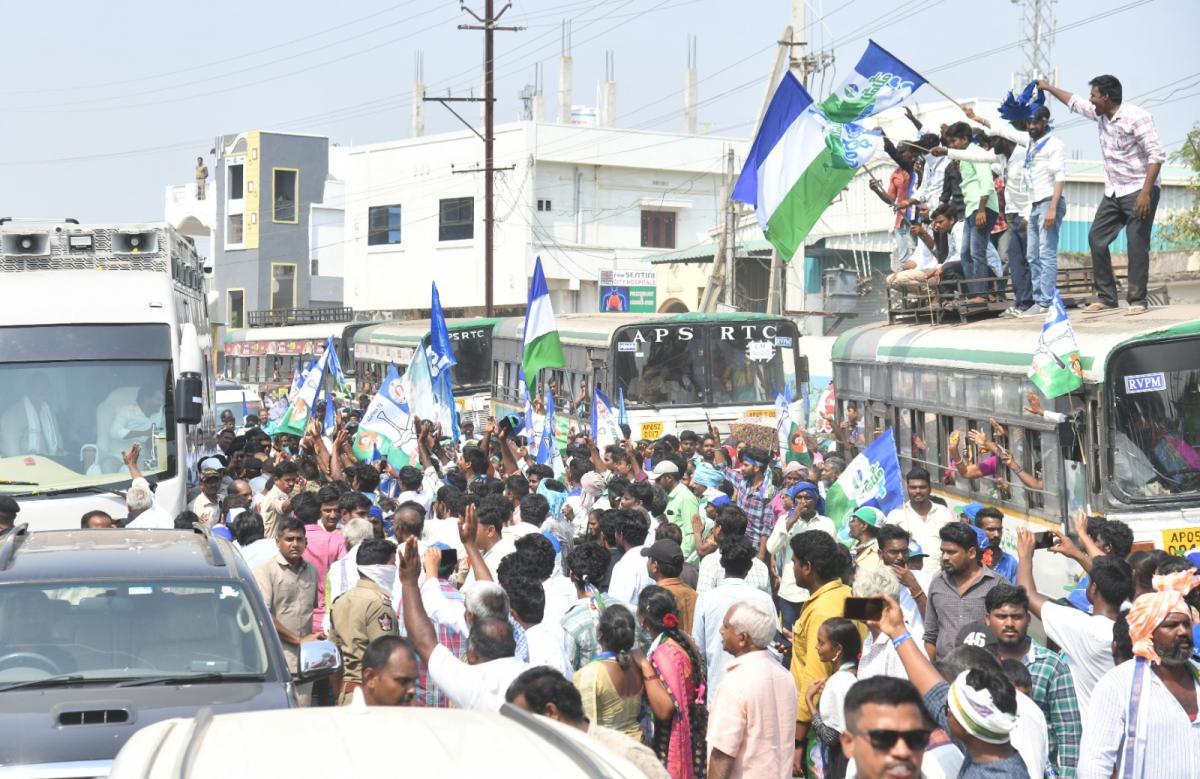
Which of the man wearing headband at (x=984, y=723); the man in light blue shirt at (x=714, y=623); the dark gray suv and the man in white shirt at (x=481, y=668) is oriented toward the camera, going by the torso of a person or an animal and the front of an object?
the dark gray suv

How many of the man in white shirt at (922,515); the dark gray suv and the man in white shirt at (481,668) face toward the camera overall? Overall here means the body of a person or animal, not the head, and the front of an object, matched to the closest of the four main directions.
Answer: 2

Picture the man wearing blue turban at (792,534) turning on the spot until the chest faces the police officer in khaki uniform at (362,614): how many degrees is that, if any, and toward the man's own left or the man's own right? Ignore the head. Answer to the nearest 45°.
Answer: approximately 45° to the man's own right

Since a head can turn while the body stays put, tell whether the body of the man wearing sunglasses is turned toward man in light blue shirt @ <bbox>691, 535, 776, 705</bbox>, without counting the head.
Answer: no

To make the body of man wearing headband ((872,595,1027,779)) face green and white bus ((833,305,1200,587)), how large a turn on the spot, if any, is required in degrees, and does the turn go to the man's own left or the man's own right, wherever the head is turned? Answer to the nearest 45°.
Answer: approximately 45° to the man's own right

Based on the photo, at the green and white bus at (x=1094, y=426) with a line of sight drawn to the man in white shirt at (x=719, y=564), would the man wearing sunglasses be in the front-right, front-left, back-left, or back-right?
front-left

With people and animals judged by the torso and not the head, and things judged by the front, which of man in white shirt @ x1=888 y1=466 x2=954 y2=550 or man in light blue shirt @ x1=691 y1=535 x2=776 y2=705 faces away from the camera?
man in light blue shirt @ x1=691 y1=535 x2=776 y2=705

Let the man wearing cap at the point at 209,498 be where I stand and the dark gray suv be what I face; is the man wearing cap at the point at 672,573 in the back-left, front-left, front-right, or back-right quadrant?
front-left

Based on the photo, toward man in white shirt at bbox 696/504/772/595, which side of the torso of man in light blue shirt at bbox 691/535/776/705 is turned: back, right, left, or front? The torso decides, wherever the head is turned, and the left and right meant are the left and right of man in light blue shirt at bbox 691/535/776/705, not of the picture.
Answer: front

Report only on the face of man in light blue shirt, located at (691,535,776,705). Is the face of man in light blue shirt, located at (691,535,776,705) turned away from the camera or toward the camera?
away from the camera

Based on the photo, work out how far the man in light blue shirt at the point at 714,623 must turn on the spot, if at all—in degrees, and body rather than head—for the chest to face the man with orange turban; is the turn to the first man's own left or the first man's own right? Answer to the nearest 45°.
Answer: approximately 135° to the first man's own right

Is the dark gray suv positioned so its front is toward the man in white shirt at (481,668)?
no

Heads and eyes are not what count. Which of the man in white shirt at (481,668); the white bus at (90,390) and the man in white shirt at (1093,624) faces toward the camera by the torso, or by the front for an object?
the white bus

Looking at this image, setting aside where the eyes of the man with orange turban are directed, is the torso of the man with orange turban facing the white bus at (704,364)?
no

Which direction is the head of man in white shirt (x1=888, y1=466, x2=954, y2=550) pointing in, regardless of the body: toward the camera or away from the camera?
toward the camera

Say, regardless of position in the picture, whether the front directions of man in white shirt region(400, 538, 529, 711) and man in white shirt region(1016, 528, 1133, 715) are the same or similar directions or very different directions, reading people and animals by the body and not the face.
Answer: same or similar directions

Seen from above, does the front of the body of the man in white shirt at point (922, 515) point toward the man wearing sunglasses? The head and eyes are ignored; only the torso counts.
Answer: yes

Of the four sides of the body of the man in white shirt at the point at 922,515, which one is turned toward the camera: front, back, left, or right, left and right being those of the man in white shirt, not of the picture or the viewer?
front

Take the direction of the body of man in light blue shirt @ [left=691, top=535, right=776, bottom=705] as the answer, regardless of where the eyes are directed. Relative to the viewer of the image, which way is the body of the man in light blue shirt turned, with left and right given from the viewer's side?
facing away from the viewer

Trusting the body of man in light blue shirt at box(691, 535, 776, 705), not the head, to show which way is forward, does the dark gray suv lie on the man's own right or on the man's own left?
on the man's own left

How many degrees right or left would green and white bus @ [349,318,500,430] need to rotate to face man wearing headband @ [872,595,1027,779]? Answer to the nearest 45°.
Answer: approximately 45° to its right

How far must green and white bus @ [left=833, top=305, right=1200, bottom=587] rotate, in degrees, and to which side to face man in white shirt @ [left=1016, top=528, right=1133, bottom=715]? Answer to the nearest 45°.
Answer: approximately 45° to its right

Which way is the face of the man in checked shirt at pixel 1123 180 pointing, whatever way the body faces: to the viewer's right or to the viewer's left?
to the viewer's left
